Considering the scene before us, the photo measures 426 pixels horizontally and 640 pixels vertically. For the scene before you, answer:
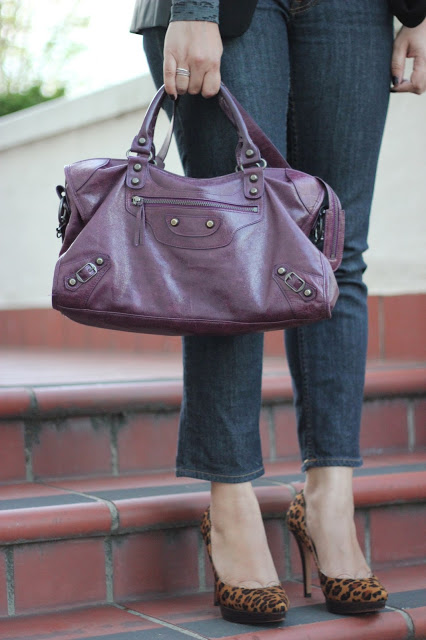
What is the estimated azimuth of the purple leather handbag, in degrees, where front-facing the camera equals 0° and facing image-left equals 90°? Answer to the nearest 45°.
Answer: approximately 0°
